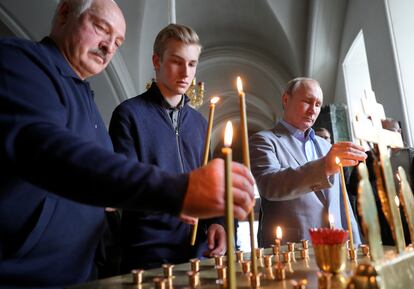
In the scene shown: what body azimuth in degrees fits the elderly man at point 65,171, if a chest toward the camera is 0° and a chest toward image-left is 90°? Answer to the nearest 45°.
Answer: approximately 315°

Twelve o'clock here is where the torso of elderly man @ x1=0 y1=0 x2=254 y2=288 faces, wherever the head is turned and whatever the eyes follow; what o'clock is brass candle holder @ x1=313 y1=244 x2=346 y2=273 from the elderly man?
The brass candle holder is roughly at 11 o'clock from the elderly man.

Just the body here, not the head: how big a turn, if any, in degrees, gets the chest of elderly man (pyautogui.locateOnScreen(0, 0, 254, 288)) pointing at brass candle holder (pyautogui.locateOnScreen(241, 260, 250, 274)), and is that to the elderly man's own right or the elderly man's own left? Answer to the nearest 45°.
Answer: approximately 45° to the elderly man's own left
